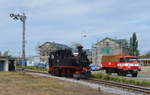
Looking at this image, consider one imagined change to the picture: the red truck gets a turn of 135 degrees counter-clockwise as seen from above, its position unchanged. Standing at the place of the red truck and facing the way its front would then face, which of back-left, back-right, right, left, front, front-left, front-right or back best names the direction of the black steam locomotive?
back-left
